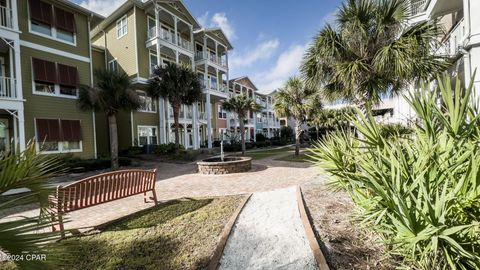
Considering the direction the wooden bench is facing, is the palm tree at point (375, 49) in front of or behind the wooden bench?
behind

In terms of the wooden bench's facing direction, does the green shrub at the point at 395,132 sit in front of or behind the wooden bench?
behind
